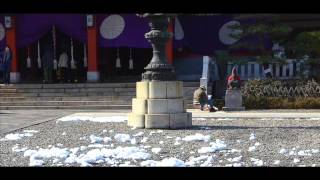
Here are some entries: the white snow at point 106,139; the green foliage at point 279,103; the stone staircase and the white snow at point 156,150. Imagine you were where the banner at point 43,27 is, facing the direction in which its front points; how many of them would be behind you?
0

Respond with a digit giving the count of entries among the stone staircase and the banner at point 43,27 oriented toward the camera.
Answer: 2

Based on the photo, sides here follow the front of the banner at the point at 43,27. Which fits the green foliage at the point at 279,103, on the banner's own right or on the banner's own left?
on the banner's own left

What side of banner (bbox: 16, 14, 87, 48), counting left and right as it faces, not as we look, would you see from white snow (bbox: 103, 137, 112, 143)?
front

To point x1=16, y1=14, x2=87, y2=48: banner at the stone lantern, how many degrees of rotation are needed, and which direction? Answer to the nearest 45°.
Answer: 0° — it already faces it

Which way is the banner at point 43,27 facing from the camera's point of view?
toward the camera

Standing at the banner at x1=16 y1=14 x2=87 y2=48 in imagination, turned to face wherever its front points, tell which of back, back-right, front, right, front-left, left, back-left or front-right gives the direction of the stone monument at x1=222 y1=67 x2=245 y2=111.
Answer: front-left

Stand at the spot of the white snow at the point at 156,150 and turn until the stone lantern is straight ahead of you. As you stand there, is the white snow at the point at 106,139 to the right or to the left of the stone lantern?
left

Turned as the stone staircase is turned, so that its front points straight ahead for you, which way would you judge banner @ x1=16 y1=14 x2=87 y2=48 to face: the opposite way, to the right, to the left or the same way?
the same way

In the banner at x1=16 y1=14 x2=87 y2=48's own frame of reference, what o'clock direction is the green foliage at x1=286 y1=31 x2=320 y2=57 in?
The green foliage is roughly at 10 o'clock from the banner.

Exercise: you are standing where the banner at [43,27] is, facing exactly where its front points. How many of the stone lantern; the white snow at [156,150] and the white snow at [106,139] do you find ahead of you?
3

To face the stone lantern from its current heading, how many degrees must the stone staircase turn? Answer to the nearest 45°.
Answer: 0° — it already faces it

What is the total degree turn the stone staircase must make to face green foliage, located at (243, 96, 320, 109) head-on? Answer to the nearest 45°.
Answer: approximately 90° to its left

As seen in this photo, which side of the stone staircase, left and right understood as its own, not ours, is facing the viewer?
front

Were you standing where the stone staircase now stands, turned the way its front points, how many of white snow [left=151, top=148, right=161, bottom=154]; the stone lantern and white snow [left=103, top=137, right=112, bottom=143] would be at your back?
0

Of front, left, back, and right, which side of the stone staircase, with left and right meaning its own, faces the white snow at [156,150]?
front

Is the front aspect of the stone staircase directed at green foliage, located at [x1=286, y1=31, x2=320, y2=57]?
no

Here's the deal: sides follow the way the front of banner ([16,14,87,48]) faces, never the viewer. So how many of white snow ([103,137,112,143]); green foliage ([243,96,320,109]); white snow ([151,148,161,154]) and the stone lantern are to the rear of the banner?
0

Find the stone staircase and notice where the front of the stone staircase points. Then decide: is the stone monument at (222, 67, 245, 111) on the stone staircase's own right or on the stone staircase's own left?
on the stone staircase's own left
